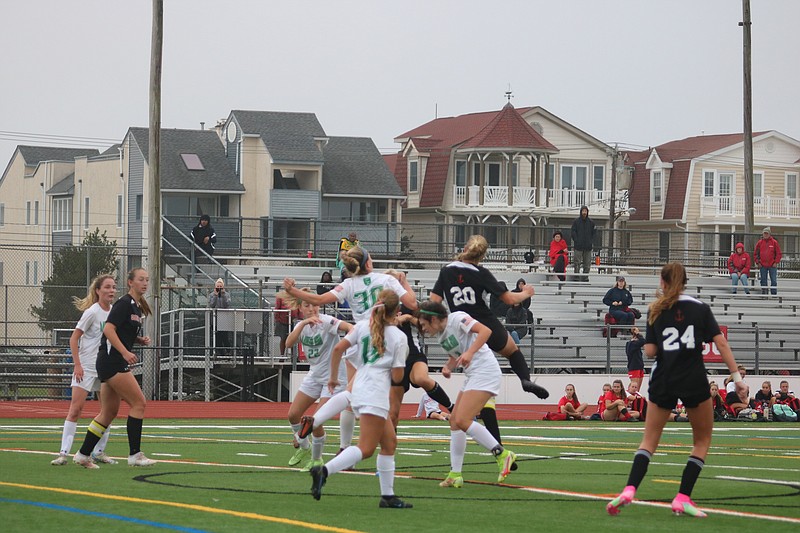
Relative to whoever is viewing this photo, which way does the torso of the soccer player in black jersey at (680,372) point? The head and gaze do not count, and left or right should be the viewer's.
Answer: facing away from the viewer

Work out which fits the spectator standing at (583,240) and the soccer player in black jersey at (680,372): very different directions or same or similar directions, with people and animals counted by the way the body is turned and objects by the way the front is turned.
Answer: very different directions

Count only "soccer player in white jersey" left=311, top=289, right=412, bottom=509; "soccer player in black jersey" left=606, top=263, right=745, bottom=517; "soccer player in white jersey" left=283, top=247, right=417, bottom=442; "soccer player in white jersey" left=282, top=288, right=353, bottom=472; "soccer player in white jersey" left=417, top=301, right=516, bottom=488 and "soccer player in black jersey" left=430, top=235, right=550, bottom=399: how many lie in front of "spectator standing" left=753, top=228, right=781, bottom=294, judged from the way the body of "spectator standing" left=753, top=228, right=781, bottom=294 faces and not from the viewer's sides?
6

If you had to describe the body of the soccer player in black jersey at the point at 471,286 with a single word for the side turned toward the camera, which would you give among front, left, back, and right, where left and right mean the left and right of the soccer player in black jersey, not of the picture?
back

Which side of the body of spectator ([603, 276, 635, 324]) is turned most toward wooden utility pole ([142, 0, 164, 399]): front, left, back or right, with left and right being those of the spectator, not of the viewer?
right

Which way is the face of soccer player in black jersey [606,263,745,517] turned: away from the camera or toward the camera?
away from the camera

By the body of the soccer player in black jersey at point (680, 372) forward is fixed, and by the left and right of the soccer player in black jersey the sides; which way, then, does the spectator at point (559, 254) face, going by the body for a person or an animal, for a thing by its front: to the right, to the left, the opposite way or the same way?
the opposite way

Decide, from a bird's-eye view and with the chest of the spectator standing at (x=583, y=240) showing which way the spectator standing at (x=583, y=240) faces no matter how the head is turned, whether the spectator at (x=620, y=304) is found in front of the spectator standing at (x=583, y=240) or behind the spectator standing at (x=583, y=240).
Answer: in front

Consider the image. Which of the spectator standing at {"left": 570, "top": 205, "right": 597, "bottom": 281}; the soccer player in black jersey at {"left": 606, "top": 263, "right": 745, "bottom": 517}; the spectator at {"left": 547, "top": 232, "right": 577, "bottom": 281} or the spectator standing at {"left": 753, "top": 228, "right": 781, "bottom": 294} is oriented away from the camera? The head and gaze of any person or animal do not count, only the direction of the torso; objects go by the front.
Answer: the soccer player in black jersey

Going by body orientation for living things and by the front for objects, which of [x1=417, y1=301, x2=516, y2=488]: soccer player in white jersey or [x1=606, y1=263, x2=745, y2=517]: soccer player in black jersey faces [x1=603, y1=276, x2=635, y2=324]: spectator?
the soccer player in black jersey

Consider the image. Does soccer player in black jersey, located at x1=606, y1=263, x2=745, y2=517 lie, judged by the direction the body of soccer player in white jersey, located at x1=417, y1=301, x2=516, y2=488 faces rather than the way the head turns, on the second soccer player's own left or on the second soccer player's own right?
on the second soccer player's own left

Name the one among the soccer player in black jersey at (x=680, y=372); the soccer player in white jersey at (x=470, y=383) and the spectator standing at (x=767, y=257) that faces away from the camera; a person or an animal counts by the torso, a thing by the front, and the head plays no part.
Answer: the soccer player in black jersey

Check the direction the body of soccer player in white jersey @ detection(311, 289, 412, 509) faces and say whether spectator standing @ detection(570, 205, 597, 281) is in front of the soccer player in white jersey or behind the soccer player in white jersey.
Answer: in front
